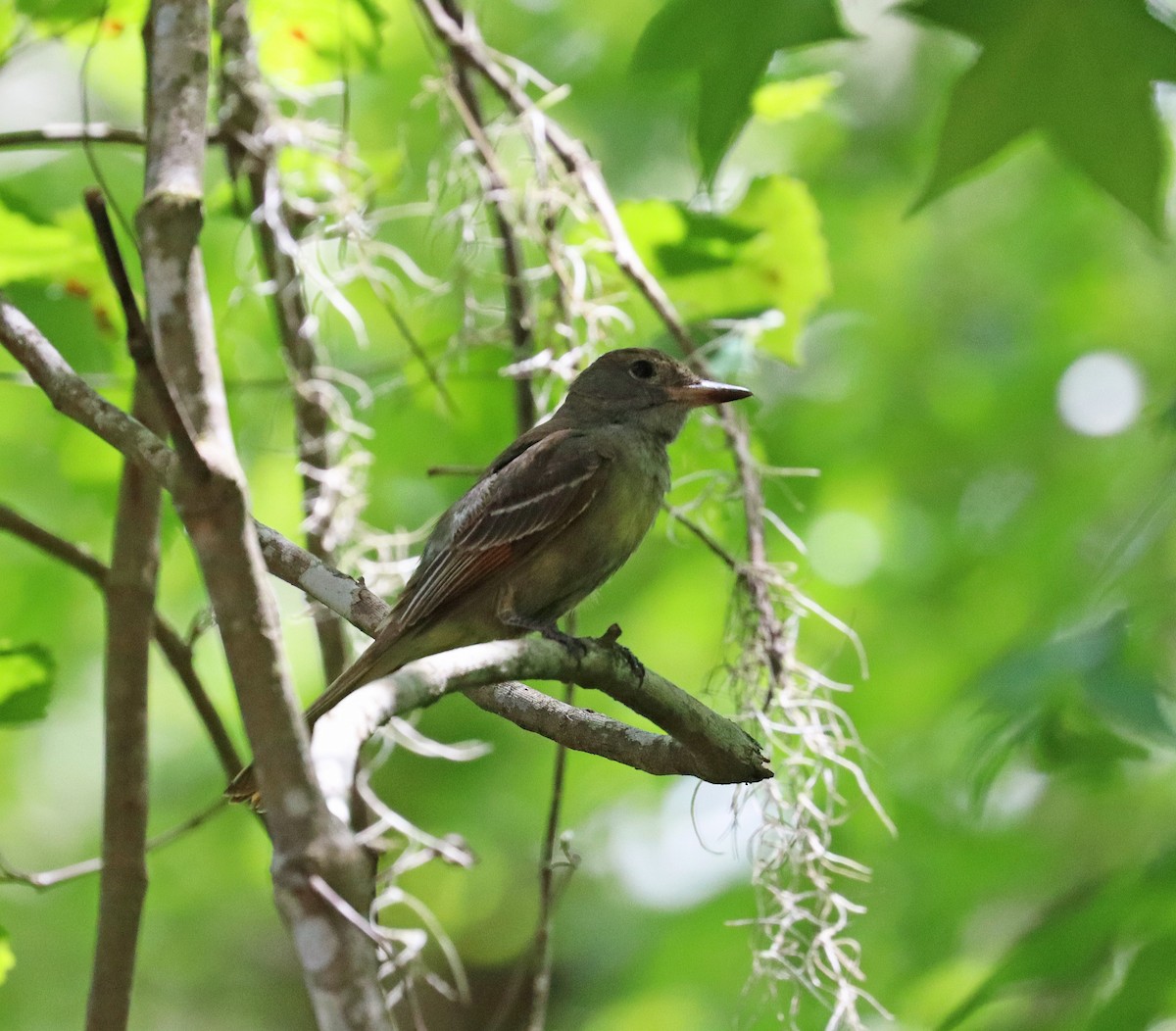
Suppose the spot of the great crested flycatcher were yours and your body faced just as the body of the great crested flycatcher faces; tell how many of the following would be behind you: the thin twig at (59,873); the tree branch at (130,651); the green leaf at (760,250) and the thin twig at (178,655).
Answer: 3

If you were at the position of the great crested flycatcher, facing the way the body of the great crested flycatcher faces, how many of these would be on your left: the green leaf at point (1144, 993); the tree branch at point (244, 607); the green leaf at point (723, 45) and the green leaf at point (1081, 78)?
3

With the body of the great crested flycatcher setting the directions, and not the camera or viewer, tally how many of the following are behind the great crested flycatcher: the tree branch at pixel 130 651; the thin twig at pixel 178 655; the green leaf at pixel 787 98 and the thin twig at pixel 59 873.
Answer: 3

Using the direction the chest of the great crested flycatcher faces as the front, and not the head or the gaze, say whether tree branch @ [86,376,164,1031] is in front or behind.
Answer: behind

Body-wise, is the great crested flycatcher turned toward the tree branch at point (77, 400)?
no

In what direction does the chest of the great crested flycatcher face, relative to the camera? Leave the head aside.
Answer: to the viewer's right

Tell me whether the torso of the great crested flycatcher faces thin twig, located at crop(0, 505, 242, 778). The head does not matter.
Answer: no

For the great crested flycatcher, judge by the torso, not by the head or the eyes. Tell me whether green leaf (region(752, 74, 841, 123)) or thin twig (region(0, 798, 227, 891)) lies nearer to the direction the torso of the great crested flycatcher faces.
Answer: the green leaf

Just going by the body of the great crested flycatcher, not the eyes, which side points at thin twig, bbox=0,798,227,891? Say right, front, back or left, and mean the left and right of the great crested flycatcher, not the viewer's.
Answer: back
